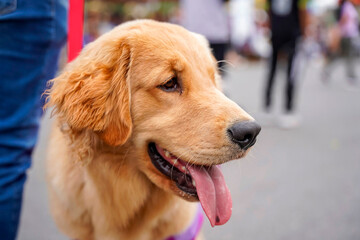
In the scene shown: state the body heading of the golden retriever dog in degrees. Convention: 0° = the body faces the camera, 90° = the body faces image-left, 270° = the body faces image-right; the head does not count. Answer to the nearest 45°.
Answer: approximately 315°

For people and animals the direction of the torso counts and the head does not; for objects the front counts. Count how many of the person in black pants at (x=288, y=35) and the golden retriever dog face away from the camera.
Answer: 0

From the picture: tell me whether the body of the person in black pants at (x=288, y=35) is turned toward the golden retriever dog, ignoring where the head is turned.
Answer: yes

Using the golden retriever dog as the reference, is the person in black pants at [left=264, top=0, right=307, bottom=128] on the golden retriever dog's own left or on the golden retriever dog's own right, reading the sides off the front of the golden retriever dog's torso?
on the golden retriever dog's own left

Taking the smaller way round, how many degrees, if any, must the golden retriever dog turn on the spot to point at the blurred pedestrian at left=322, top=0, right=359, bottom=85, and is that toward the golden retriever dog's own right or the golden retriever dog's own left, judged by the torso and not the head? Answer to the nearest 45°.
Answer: approximately 90° to the golden retriever dog's own left

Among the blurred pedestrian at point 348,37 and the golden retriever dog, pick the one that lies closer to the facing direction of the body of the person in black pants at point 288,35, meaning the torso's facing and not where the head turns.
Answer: the golden retriever dog

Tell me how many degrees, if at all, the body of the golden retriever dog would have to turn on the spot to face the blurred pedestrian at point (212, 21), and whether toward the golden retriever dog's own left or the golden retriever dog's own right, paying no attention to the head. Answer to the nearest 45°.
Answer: approximately 135° to the golden retriever dog's own left

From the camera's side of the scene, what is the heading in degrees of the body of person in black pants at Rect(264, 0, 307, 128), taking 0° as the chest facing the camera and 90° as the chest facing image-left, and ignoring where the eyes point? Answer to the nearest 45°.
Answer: approximately 0°

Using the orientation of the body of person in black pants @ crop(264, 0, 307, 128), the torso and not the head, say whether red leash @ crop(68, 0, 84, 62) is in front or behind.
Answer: in front
